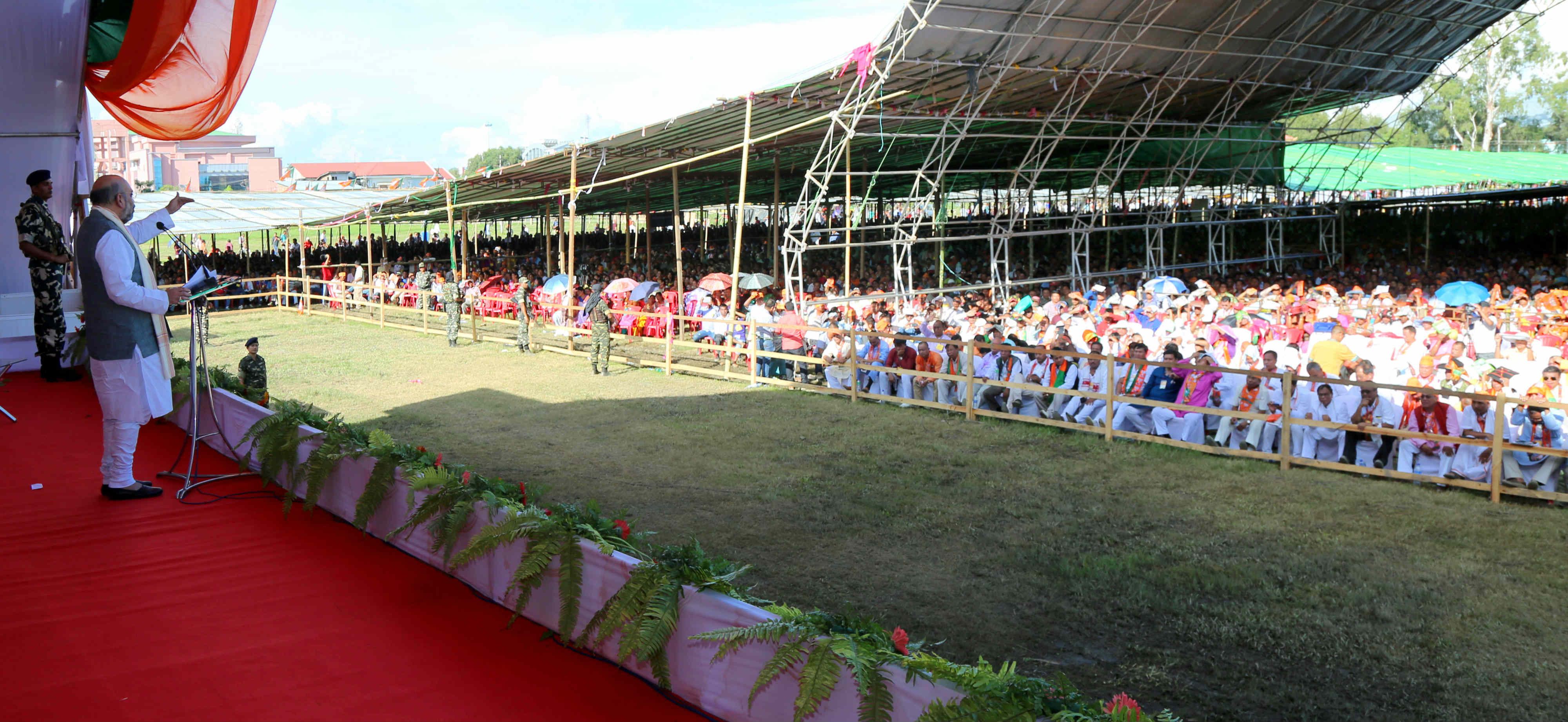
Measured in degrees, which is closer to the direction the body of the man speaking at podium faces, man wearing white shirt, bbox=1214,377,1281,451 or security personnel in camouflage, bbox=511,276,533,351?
the man wearing white shirt

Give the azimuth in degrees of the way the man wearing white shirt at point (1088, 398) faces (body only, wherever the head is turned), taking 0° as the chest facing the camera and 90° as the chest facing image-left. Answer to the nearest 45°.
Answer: approximately 45°

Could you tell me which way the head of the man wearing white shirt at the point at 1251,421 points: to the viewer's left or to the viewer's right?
to the viewer's left

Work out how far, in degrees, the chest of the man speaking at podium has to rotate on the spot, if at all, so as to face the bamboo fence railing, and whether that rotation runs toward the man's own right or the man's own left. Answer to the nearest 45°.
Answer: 0° — they already face it

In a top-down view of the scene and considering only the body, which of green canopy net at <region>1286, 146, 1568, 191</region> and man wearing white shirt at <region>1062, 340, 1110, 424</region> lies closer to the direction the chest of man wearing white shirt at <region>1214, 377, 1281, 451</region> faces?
the man wearing white shirt

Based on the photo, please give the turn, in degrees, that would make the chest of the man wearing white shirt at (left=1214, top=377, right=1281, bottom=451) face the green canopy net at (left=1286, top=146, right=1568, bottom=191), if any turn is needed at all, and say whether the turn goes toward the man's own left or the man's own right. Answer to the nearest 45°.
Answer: approximately 135° to the man's own right

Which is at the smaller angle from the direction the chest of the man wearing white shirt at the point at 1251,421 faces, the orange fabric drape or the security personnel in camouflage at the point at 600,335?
the orange fabric drape

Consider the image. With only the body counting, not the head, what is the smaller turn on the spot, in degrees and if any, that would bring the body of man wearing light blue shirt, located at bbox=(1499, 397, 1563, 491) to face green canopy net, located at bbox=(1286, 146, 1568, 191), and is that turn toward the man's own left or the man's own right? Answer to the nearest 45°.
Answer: approximately 180°
